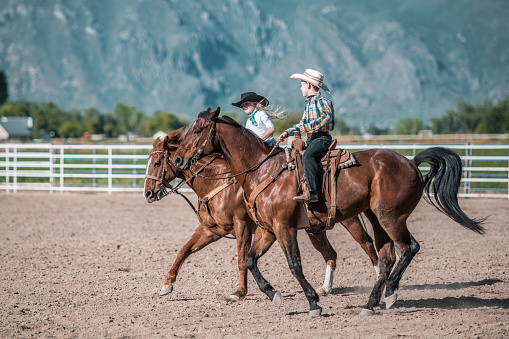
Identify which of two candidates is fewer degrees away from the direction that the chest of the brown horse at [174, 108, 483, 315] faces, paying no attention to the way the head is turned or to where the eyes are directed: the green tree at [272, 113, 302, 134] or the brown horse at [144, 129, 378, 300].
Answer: the brown horse

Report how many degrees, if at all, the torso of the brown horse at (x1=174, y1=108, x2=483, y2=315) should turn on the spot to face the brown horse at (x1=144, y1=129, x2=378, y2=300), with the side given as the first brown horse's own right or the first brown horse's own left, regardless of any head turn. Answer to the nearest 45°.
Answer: approximately 45° to the first brown horse's own right

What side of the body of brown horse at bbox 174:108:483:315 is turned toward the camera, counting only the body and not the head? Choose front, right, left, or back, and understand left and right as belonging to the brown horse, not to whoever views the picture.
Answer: left

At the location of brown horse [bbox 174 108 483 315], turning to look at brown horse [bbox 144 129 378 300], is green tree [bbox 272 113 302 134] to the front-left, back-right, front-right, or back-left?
front-right

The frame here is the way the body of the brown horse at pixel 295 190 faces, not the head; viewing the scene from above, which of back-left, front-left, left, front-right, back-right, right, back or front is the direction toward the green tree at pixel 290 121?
right
